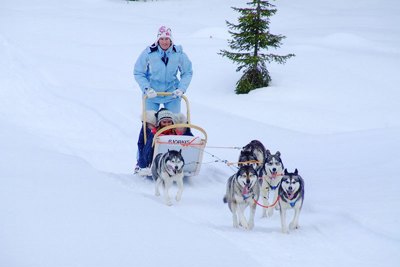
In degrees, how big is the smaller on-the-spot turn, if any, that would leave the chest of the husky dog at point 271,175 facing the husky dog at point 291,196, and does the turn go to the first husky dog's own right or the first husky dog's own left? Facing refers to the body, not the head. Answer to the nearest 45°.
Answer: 0° — it already faces it

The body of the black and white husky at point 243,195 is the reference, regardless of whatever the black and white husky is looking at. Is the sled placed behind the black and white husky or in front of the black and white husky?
behind

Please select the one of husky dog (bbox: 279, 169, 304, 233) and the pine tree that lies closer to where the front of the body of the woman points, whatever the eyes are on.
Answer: the husky dog

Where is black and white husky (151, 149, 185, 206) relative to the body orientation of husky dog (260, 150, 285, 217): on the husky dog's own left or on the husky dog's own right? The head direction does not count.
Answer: on the husky dog's own right

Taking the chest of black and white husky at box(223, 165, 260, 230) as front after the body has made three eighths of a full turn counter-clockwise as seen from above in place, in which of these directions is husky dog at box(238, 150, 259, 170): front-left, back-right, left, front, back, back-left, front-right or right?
front-left

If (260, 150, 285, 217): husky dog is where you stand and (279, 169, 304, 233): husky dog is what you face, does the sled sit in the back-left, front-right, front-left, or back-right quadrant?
back-right

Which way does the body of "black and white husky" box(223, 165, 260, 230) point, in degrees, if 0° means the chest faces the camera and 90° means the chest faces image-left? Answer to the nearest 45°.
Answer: approximately 0°
